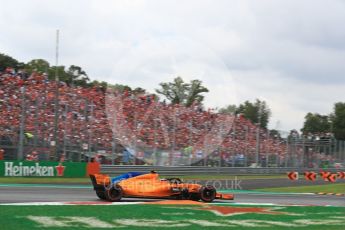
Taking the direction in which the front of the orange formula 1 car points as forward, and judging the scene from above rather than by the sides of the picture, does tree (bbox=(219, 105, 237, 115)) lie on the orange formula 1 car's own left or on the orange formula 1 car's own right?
on the orange formula 1 car's own left

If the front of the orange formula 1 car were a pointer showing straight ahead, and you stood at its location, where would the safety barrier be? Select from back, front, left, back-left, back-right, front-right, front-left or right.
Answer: left

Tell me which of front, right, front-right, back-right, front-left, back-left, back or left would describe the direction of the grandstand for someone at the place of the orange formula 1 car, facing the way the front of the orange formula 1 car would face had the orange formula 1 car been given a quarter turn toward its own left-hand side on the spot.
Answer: front

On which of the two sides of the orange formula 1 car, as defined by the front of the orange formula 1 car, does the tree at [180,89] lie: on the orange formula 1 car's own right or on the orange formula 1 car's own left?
on the orange formula 1 car's own left

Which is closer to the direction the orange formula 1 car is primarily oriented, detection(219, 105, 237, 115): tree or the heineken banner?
the tree

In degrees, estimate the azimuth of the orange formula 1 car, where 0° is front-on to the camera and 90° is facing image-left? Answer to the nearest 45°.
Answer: approximately 270°

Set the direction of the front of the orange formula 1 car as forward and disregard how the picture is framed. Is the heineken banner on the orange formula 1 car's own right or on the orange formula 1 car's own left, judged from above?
on the orange formula 1 car's own left
